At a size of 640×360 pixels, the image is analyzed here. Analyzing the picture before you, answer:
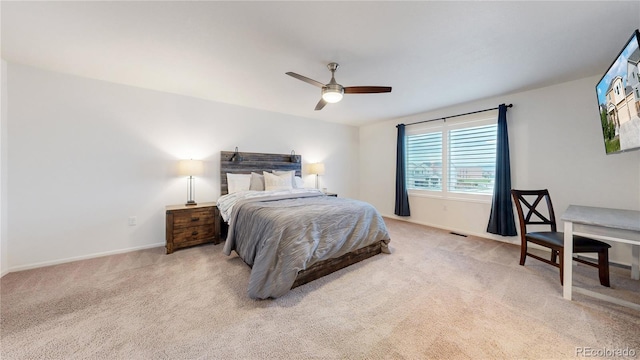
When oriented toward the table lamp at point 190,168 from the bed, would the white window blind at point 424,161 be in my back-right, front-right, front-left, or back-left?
back-right

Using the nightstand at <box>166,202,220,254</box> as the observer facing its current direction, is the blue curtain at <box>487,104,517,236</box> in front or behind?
in front

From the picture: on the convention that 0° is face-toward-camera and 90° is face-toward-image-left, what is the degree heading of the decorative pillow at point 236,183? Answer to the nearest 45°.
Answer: approximately 315°

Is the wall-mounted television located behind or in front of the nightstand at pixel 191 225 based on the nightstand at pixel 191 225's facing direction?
in front

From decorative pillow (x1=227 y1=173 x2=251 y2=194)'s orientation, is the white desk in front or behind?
in front

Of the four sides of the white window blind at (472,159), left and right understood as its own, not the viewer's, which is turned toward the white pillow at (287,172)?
front

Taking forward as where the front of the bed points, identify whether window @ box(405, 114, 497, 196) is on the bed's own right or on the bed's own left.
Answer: on the bed's own left

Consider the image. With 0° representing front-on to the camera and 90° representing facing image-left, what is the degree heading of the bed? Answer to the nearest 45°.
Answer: approximately 315°
